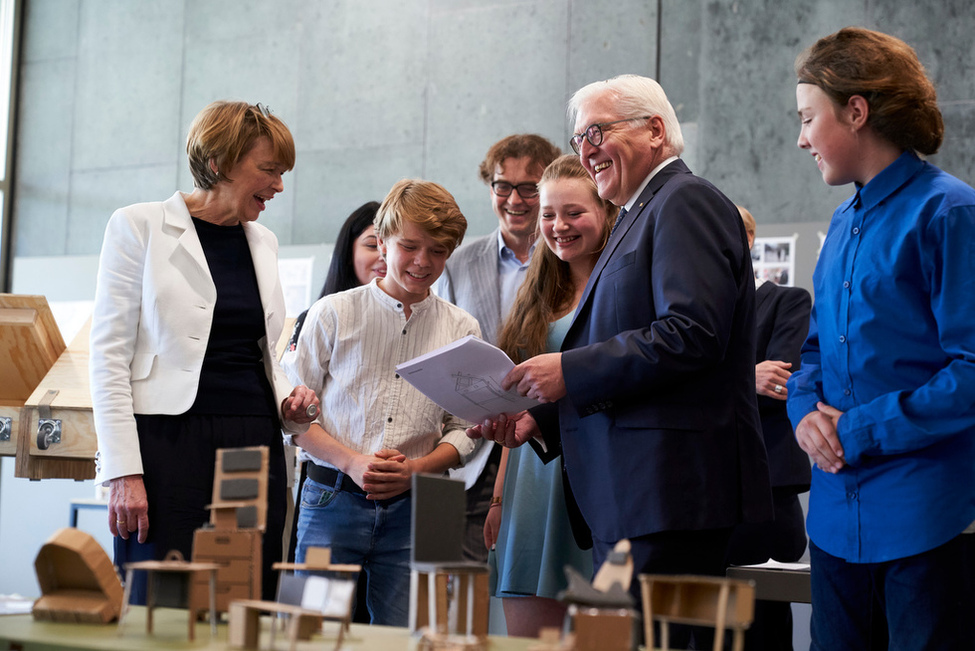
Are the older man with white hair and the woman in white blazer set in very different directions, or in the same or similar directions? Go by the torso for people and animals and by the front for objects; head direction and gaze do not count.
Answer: very different directions

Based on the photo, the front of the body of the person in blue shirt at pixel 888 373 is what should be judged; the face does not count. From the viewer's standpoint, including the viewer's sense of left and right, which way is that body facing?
facing the viewer and to the left of the viewer

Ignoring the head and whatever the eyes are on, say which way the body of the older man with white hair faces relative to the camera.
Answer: to the viewer's left

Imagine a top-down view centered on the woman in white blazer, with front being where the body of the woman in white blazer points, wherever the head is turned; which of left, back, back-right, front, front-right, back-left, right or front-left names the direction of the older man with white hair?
front

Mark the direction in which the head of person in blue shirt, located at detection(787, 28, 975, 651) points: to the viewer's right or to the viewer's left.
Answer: to the viewer's left

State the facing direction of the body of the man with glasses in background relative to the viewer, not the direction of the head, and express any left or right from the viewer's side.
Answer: facing the viewer

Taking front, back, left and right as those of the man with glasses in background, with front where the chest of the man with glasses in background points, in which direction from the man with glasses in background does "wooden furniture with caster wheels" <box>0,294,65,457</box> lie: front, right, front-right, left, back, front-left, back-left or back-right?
right

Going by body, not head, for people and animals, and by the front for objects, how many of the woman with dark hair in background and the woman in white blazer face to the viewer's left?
0

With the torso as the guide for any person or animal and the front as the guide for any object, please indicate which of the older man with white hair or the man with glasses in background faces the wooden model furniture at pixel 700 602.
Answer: the man with glasses in background

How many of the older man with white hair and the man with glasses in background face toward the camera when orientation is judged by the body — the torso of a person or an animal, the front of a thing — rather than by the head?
1

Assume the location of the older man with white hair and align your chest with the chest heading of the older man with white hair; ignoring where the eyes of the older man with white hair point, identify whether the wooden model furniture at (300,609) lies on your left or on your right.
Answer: on your left

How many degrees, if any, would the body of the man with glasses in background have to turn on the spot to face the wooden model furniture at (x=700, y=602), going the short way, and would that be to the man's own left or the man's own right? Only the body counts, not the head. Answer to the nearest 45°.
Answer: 0° — they already face it
